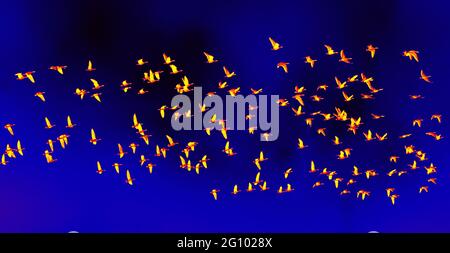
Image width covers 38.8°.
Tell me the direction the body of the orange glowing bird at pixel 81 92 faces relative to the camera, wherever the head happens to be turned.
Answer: to the viewer's right

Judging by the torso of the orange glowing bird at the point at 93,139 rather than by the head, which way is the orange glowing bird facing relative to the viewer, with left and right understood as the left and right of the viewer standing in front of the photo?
facing to the right of the viewer

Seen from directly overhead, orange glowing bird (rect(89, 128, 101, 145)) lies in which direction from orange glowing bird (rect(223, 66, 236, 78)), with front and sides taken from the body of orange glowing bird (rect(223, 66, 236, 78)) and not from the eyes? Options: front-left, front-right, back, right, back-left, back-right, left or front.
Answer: back

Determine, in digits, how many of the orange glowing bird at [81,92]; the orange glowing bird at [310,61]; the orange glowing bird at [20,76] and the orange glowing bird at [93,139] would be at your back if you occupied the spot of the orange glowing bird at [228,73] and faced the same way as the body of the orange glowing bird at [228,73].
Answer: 3

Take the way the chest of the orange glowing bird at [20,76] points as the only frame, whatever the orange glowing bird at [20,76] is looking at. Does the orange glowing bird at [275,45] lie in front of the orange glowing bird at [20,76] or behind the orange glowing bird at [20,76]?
in front

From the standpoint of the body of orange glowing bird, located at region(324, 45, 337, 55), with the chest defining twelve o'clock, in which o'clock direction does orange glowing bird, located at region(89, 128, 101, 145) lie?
orange glowing bird, located at region(89, 128, 101, 145) is roughly at 6 o'clock from orange glowing bird, located at region(324, 45, 337, 55).

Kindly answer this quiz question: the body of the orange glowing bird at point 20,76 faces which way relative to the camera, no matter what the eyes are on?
to the viewer's right

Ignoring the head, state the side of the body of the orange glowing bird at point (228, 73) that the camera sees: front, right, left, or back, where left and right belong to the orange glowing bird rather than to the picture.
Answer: right

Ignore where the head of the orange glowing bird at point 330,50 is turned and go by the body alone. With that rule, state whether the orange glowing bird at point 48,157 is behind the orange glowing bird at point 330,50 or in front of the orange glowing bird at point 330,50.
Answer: behind

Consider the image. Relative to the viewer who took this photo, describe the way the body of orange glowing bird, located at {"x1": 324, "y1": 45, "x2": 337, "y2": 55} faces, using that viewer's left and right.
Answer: facing to the right of the viewer
